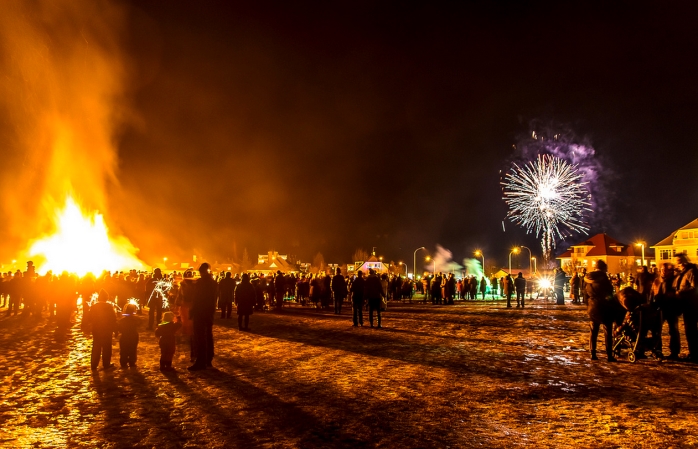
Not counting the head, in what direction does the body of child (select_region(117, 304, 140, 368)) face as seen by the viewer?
away from the camera

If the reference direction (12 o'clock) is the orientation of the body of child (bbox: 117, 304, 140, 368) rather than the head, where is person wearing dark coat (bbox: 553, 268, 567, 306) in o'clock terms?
The person wearing dark coat is roughly at 2 o'clock from the child.

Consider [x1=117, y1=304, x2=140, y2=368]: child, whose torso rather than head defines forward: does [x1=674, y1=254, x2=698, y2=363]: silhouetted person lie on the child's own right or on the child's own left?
on the child's own right

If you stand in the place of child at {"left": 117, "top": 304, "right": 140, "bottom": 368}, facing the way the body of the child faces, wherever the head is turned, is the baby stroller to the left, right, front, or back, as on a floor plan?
right

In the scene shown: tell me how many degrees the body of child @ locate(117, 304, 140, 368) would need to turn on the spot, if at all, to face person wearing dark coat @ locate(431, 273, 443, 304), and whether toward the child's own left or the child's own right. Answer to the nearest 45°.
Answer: approximately 45° to the child's own right

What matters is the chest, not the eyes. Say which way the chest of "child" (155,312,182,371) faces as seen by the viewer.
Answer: away from the camera

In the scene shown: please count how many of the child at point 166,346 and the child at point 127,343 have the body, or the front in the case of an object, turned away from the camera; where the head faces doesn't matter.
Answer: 2

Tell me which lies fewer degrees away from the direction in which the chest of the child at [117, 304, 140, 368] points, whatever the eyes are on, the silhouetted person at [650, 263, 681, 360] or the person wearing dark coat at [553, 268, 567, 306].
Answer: the person wearing dark coat

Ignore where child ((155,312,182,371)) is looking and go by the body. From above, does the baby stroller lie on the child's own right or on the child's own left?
on the child's own right

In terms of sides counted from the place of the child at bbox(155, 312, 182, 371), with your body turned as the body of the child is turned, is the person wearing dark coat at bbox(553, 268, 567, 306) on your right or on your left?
on your right

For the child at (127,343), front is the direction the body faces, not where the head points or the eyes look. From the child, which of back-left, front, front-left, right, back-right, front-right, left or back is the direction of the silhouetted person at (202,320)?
back-right
